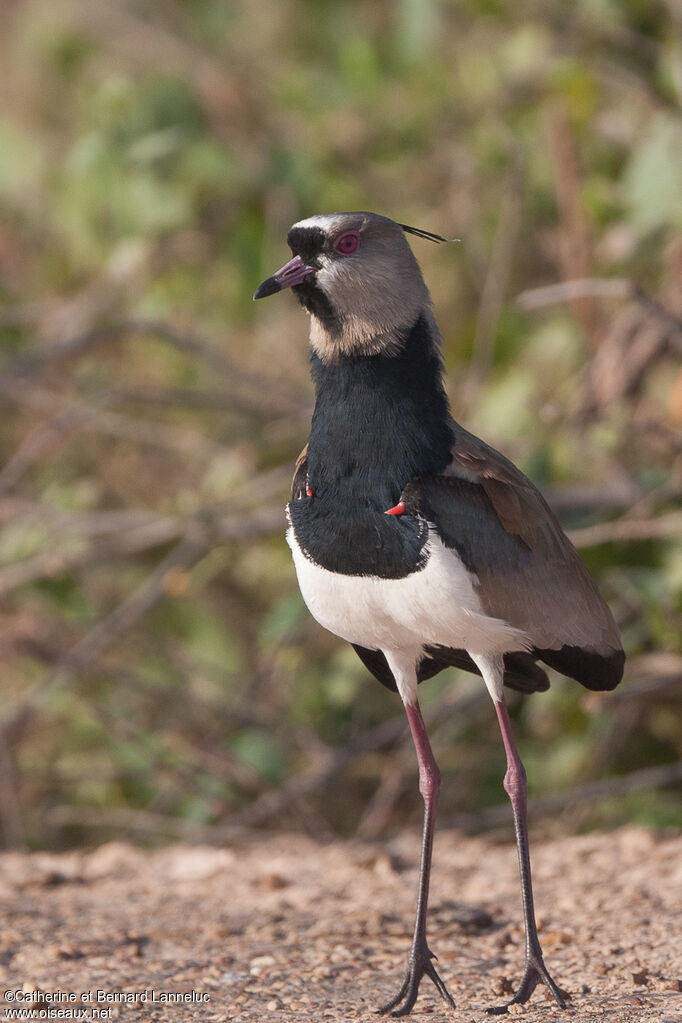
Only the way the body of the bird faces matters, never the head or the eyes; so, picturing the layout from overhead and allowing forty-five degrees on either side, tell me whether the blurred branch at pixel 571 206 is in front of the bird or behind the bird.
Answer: behind

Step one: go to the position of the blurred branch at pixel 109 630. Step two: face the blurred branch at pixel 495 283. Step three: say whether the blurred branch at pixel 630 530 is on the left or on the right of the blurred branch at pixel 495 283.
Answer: right

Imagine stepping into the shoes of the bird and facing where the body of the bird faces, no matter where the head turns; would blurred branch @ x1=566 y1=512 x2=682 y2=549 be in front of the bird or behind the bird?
behind

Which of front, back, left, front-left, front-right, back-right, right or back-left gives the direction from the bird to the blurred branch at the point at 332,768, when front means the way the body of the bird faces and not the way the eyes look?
back-right

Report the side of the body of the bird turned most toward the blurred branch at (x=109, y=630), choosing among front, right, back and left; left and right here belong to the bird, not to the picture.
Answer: right

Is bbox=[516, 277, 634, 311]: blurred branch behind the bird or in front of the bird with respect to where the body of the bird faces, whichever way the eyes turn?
behind

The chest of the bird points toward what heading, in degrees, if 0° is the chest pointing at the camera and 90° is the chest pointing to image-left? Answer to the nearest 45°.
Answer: approximately 45°
